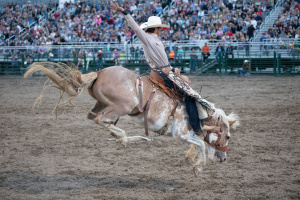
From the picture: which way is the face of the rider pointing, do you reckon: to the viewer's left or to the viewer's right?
to the viewer's right

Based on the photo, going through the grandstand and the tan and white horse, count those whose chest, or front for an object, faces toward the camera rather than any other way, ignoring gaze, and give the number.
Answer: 1

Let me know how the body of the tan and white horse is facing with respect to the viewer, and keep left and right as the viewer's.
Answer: facing to the right of the viewer

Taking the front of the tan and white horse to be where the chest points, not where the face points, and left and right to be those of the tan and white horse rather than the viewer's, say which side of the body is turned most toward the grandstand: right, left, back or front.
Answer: left

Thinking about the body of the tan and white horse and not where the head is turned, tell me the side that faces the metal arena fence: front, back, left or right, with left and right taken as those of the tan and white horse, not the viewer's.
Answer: left

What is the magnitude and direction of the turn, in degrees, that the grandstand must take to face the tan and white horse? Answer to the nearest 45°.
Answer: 0° — it already faces it

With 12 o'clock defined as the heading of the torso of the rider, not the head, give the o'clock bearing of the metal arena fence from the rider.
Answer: The metal arena fence is roughly at 9 o'clock from the rider.

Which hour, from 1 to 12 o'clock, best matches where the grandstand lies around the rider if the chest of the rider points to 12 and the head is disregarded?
The grandstand is roughly at 9 o'clock from the rider.

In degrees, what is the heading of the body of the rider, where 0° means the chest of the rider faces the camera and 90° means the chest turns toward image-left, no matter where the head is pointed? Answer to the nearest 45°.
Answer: approximately 270°

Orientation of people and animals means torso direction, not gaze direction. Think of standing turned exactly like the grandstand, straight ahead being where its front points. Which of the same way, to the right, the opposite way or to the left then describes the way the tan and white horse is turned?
to the left

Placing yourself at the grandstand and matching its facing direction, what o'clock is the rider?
The rider is roughly at 12 o'clock from the grandstand.
